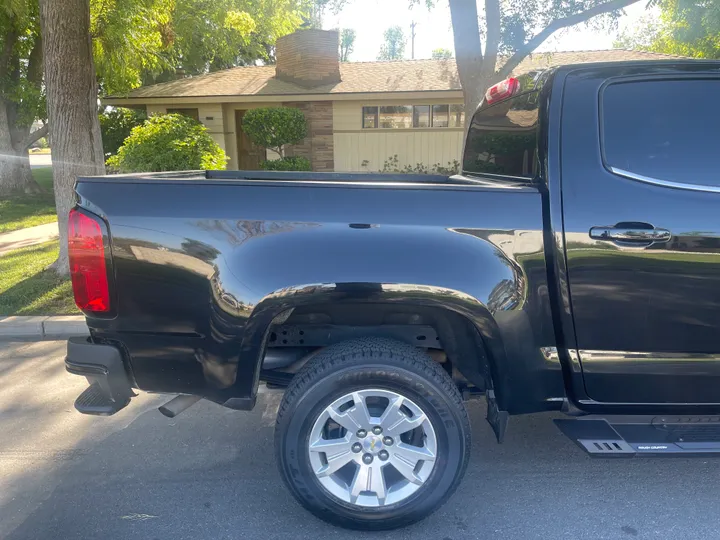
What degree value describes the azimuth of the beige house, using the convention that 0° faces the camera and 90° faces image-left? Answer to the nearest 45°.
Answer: approximately 0°

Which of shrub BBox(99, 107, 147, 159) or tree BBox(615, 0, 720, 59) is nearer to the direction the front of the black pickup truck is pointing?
the tree

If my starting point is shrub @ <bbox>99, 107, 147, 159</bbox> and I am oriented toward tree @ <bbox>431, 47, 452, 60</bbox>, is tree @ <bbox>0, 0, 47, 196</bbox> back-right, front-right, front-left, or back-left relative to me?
back-left

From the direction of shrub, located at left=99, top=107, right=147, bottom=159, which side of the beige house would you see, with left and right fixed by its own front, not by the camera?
right

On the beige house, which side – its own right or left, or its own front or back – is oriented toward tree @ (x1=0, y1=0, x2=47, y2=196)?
right

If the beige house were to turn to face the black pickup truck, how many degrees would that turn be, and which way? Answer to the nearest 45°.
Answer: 0° — it already faces it

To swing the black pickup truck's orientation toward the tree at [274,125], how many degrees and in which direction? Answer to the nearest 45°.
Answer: approximately 90° to its left

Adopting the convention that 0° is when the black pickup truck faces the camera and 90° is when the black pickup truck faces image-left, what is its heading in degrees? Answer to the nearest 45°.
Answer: approximately 270°

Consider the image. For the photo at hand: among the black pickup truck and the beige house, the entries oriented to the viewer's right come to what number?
1

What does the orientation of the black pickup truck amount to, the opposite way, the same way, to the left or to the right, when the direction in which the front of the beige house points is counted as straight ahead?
to the left
